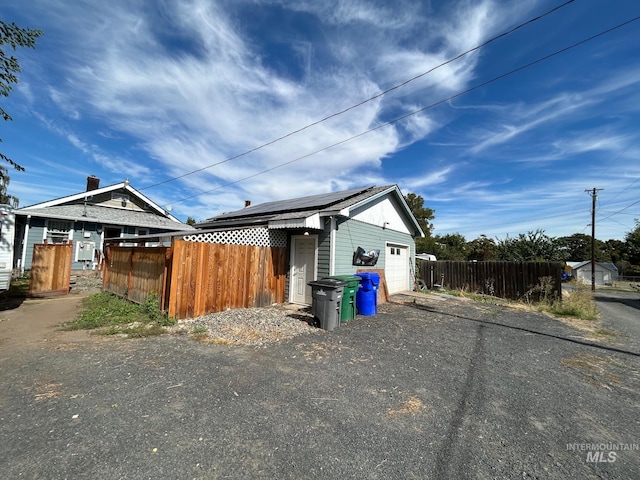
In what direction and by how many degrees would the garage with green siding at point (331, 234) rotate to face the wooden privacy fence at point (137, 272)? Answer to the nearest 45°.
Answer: approximately 135° to its right

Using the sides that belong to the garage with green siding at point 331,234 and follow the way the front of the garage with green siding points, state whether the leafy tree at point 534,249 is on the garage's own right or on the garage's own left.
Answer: on the garage's own left

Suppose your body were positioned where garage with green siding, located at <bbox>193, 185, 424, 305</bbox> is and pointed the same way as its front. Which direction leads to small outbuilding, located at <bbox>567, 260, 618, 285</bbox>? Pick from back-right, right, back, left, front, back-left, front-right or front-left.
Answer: left

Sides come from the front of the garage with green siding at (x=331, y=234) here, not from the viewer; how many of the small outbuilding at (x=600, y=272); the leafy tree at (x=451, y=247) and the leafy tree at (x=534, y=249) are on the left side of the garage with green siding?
3

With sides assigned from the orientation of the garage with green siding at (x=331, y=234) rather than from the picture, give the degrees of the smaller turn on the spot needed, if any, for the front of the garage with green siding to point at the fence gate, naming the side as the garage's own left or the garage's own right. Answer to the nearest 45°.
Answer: approximately 135° to the garage's own right

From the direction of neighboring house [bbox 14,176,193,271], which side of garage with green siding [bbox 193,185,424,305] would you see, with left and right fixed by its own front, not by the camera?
back

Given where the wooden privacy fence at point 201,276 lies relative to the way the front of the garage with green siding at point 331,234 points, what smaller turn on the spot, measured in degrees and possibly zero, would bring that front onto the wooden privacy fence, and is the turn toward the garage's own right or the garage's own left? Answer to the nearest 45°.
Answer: approximately 90° to the garage's own right

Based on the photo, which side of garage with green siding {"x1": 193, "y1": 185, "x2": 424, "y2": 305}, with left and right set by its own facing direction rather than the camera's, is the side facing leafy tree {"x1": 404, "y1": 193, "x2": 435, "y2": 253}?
left

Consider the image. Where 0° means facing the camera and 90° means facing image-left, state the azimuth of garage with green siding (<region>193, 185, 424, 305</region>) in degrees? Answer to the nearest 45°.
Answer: approximately 315°

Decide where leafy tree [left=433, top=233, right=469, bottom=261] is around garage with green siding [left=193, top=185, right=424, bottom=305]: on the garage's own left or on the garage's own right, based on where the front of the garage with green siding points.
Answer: on the garage's own left

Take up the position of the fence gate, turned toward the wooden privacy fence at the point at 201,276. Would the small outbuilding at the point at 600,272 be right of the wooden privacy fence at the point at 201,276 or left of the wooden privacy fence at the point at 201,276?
left

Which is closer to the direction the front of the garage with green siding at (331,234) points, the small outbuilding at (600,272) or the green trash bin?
the green trash bin

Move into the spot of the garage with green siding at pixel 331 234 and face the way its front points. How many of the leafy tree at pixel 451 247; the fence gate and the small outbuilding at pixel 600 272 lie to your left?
2

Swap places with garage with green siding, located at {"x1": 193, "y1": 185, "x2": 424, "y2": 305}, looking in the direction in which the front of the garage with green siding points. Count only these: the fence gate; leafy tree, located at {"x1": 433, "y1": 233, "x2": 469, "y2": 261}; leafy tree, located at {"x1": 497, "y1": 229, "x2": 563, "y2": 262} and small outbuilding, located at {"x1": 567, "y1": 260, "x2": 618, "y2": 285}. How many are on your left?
3
